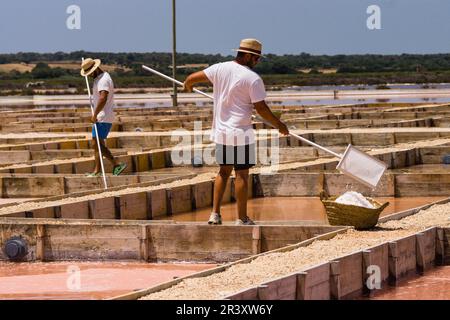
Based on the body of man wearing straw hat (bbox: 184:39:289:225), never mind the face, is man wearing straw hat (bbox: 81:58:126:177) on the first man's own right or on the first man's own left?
on the first man's own left

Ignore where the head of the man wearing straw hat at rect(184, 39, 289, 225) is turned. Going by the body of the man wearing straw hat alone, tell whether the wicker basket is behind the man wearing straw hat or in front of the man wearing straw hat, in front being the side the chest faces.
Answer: in front

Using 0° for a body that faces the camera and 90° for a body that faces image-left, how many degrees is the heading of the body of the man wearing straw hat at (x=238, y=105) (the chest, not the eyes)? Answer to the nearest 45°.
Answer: approximately 225°

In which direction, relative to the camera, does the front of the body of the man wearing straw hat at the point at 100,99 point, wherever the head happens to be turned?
to the viewer's left

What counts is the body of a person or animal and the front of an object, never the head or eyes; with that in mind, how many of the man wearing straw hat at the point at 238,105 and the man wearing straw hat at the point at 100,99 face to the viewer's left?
1

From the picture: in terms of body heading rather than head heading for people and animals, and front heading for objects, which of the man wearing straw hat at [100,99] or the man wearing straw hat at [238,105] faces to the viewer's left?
the man wearing straw hat at [100,99]

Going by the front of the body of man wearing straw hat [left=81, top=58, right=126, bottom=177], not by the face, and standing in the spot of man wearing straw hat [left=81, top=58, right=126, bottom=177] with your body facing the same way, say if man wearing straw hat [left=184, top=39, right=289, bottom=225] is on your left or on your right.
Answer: on your left
